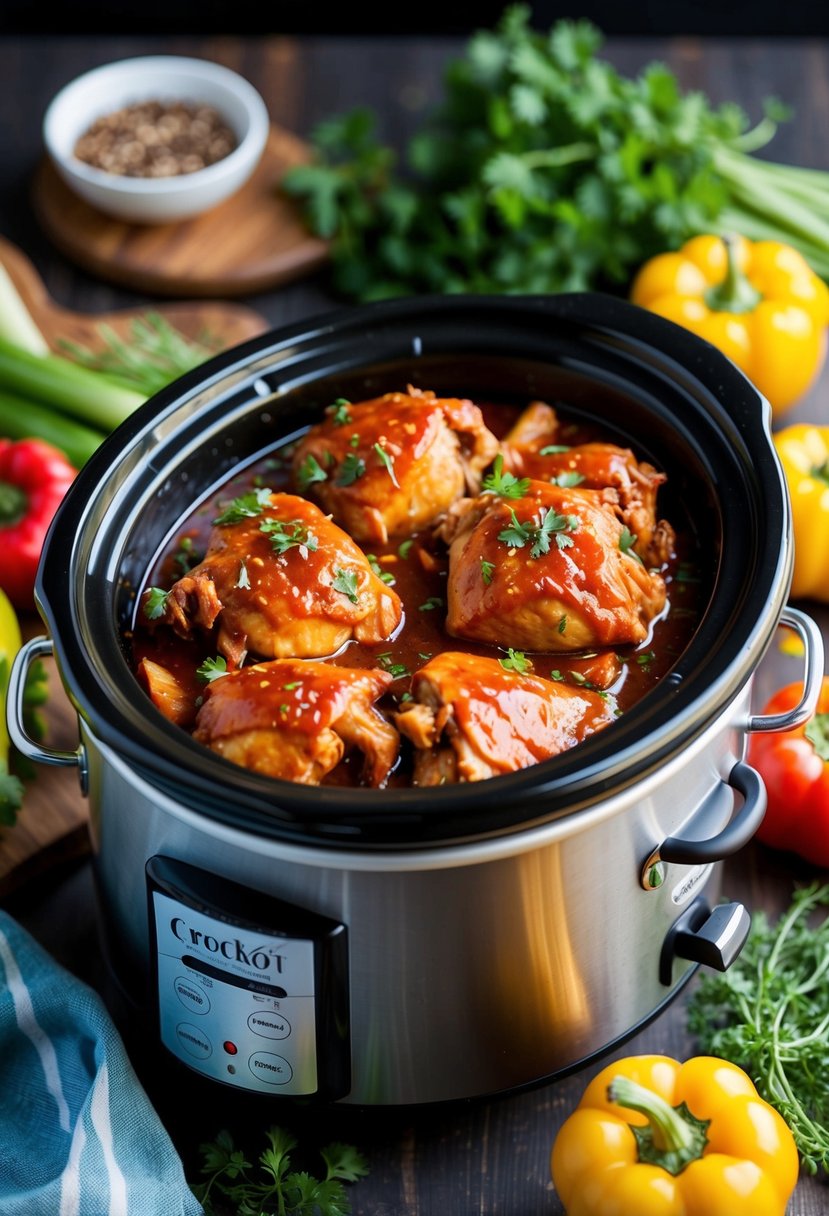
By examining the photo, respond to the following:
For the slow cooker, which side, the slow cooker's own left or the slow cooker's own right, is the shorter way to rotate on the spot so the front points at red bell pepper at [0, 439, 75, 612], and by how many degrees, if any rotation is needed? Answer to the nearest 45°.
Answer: approximately 90° to the slow cooker's own right

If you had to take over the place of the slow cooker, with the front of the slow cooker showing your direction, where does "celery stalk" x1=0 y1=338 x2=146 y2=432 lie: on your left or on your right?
on your right

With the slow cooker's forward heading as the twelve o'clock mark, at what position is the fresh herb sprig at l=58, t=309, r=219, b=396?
The fresh herb sprig is roughly at 4 o'clock from the slow cooker.

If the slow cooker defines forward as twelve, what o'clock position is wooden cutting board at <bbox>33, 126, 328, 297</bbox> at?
The wooden cutting board is roughly at 4 o'clock from the slow cooker.

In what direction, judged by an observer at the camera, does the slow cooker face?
facing the viewer and to the left of the viewer

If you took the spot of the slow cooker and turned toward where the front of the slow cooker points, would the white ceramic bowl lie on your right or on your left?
on your right

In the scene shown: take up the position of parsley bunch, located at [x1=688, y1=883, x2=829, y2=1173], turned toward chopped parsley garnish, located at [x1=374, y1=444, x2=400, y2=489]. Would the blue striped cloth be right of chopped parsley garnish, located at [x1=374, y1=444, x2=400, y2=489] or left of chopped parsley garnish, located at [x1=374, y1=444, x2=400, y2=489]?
left

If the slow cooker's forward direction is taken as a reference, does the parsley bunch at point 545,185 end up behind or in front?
behind

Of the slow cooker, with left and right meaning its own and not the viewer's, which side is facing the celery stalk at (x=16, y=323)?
right

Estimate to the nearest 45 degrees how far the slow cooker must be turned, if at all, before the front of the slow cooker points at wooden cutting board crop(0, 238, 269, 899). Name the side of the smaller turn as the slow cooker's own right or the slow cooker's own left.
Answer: approximately 90° to the slow cooker's own right

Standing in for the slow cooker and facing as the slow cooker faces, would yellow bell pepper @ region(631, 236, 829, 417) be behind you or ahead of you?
behind
